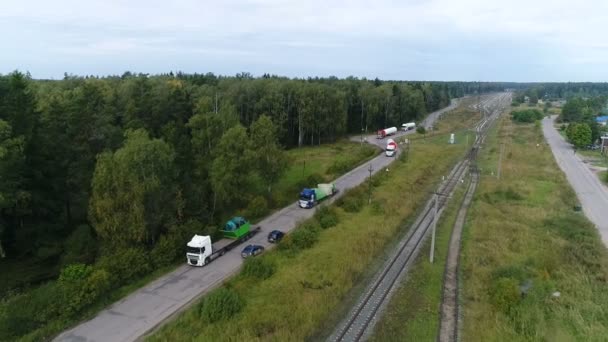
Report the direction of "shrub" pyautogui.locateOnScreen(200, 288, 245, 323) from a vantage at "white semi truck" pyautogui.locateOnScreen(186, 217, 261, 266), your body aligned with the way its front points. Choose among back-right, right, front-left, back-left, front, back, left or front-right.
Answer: front-left

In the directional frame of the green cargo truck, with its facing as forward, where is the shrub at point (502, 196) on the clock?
The shrub is roughly at 7 o'clock from the green cargo truck.

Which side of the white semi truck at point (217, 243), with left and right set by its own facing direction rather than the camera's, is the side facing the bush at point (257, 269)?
left

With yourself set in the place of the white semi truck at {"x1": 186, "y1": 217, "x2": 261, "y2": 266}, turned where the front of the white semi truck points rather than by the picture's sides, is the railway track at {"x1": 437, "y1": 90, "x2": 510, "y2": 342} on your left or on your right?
on your left

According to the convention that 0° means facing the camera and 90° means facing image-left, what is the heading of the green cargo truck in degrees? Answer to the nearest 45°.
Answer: approximately 45°

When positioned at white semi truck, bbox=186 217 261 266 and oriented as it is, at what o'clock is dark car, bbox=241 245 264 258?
The dark car is roughly at 8 o'clock from the white semi truck.

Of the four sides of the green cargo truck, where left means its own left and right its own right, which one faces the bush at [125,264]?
front

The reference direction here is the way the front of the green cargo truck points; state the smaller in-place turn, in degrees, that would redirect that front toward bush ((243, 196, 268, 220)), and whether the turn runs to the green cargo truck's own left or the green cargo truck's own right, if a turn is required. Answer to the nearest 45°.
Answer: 0° — it already faces it

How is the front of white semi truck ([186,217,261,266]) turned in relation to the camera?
facing the viewer and to the left of the viewer

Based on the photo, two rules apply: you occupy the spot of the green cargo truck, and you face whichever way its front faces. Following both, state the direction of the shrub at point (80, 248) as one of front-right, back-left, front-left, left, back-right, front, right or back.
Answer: front

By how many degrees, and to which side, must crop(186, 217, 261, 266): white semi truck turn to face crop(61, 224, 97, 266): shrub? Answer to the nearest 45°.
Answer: approximately 45° to its right

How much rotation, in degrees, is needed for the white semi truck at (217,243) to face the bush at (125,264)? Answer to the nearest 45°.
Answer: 0° — it already faces it

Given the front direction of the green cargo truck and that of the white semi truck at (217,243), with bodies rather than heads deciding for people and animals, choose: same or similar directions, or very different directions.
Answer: same or similar directions

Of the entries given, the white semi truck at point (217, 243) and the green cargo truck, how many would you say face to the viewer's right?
0

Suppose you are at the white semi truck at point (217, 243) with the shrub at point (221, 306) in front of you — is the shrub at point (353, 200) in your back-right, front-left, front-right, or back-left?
back-left
